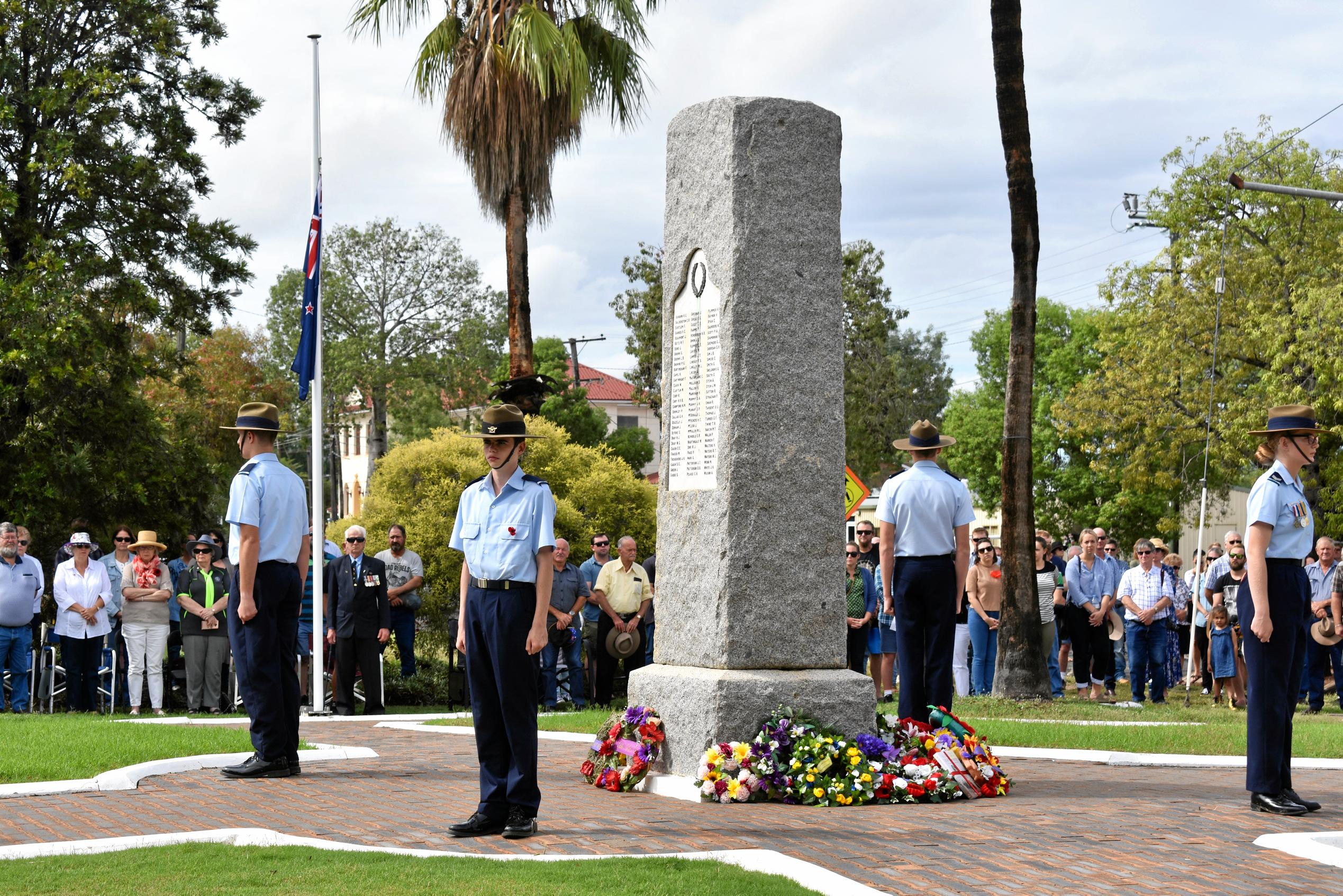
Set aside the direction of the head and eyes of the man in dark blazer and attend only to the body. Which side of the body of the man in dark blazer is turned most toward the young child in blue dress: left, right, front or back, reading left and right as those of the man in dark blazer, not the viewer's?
left

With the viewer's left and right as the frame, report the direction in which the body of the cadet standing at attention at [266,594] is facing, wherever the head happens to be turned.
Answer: facing away from the viewer and to the left of the viewer

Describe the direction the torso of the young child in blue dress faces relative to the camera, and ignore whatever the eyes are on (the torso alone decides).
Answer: toward the camera

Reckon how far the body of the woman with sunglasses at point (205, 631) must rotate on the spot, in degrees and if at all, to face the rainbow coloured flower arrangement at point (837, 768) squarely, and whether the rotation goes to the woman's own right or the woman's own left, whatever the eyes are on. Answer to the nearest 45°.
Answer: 0° — they already face it

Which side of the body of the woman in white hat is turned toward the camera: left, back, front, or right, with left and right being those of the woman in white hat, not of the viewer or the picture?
front

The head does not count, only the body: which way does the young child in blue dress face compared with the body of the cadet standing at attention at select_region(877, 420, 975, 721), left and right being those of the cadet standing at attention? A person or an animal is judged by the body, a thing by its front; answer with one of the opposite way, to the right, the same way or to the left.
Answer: the opposite way

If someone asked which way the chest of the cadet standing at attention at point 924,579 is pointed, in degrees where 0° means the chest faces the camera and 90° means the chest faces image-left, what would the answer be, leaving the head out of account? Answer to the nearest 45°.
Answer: approximately 180°

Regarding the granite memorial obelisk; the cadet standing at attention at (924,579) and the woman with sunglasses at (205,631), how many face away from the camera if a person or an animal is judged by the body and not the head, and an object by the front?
1

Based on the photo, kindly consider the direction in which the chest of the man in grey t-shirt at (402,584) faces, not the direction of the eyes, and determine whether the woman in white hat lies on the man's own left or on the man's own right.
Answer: on the man's own right

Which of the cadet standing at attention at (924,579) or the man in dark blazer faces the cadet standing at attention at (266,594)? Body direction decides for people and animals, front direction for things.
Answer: the man in dark blazer

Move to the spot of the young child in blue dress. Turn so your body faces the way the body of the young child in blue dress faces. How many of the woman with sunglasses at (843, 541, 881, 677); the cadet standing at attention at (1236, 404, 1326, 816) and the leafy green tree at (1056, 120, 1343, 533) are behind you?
1

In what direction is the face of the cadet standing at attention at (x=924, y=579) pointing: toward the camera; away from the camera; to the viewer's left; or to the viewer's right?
away from the camera

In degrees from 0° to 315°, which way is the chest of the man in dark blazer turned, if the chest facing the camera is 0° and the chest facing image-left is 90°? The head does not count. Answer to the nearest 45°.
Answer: approximately 0°

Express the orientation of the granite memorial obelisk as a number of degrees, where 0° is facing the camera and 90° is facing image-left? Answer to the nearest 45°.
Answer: approximately 45°

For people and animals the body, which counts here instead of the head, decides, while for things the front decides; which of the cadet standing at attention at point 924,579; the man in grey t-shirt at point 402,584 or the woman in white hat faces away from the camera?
the cadet standing at attention
